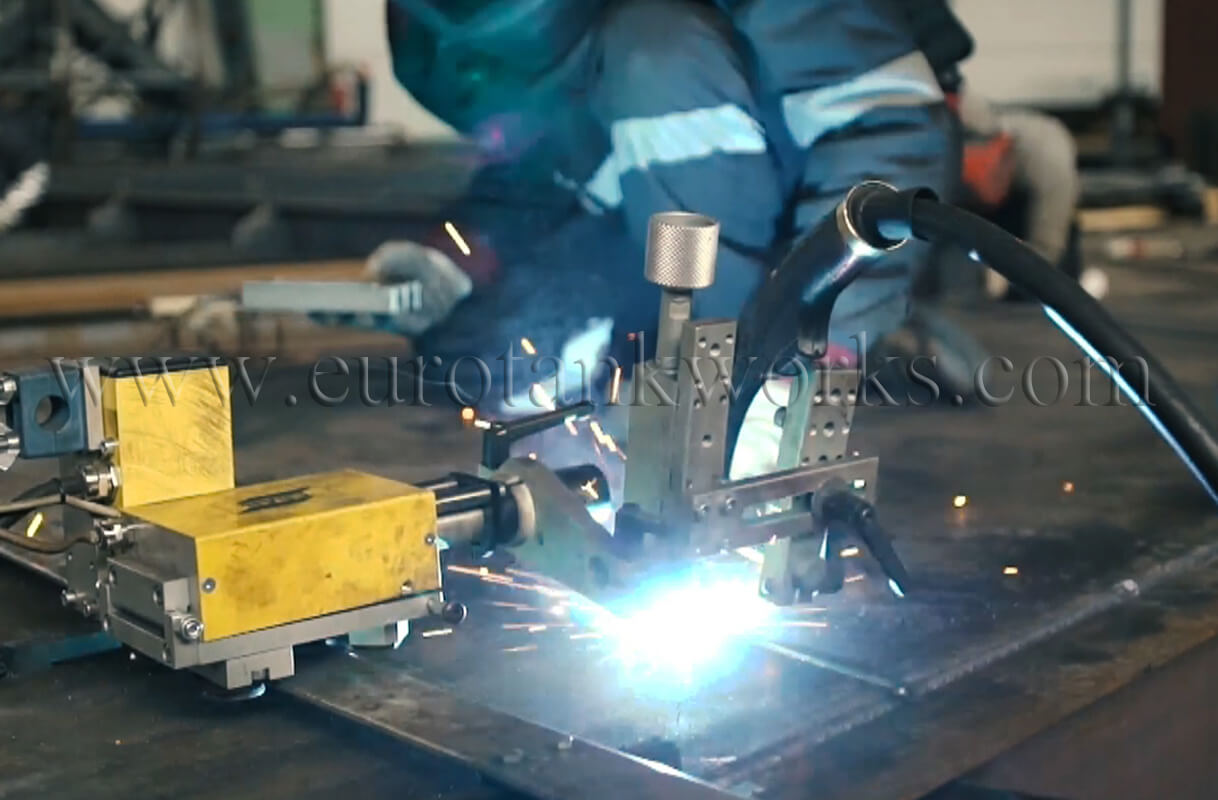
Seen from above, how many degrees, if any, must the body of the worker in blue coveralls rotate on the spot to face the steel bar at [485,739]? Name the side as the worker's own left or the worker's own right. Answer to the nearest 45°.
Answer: approximately 45° to the worker's own left

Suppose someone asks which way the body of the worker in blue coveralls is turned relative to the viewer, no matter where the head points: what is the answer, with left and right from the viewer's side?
facing the viewer and to the left of the viewer

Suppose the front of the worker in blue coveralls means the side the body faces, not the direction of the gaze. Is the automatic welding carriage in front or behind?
in front
